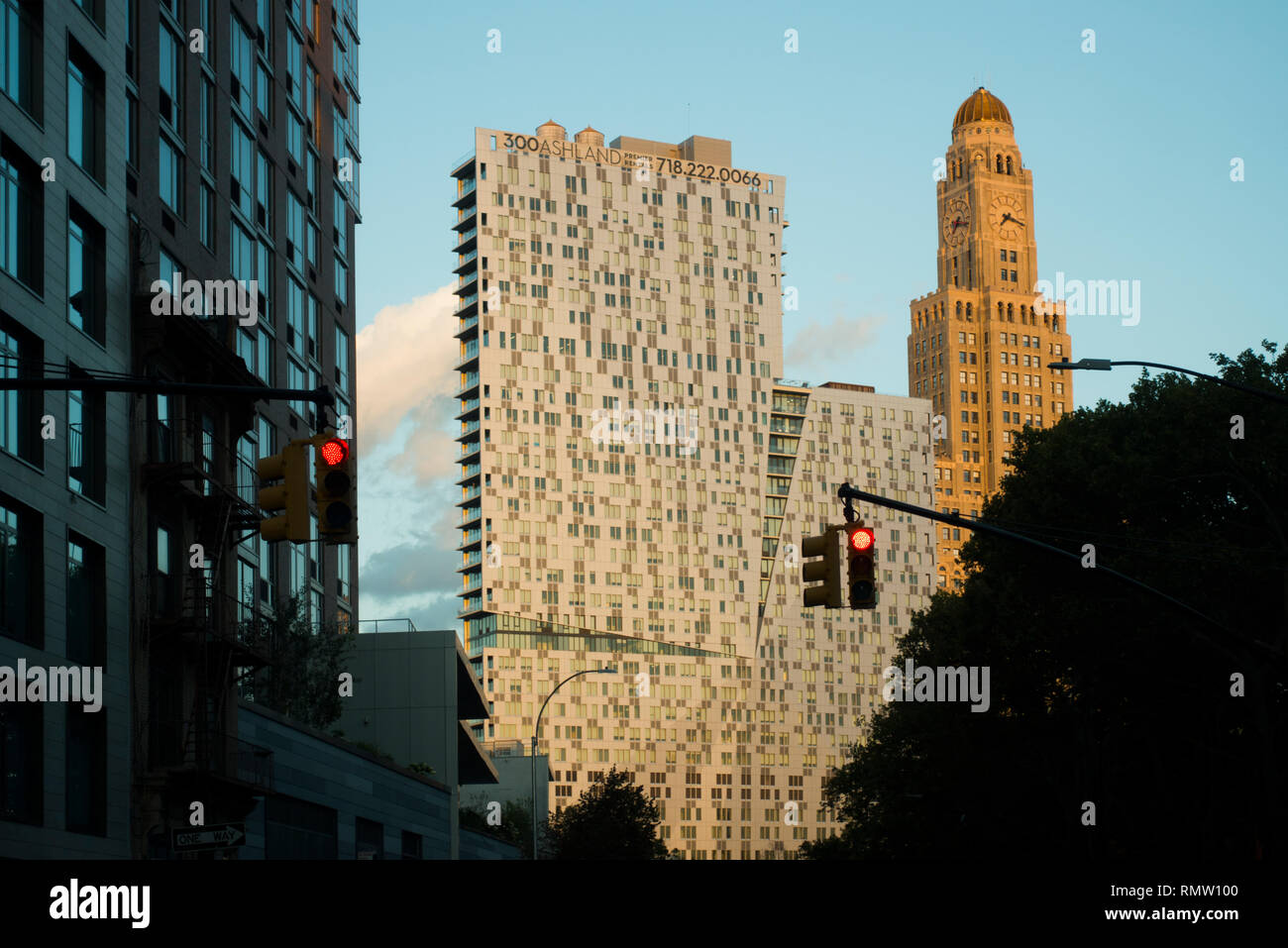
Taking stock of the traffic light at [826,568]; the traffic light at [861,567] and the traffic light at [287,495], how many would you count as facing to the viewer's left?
2

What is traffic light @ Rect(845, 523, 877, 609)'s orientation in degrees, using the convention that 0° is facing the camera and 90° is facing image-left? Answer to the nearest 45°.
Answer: approximately 0°

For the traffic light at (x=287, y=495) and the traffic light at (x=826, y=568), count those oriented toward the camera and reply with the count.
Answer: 0

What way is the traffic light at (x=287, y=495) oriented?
to the viewer's left

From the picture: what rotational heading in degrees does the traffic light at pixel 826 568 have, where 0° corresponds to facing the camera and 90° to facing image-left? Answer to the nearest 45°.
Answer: approximately 90°

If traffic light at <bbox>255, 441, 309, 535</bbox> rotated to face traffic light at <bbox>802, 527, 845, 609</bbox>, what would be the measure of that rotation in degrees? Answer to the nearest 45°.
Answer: approximately 135° to its right

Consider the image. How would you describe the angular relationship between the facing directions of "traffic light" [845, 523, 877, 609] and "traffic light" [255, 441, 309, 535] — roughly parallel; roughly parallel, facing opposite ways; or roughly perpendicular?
roughly perpendicular

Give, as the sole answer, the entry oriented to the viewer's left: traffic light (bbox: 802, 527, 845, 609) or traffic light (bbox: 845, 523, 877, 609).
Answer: traffic light (bbox: 802, 527, 845, 609)
